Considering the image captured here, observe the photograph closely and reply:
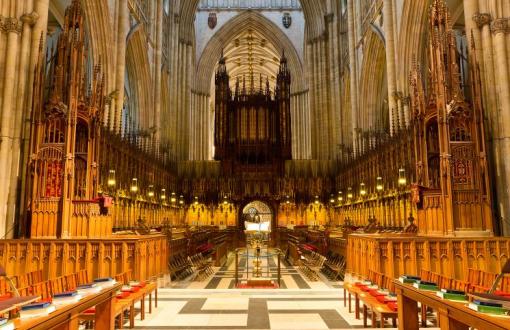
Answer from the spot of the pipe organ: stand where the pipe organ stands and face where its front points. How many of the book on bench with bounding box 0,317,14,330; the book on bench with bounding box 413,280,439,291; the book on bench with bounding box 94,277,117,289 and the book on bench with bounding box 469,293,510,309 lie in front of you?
4

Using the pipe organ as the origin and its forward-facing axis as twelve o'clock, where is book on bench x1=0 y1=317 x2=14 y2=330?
The book on bench is roughly at 12 o'clock from the pipe organ.

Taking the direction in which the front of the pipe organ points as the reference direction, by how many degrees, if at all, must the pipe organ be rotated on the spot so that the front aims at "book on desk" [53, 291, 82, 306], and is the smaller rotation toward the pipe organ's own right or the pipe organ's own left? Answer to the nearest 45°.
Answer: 0° — it already faces it

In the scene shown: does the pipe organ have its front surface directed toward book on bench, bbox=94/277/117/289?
yes

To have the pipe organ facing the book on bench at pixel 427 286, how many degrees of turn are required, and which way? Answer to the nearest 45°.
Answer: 0° — it already faces it

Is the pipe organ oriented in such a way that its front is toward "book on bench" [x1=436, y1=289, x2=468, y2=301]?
yes

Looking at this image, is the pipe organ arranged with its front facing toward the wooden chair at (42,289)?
yes

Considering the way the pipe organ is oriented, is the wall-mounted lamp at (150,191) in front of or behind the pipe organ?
in front

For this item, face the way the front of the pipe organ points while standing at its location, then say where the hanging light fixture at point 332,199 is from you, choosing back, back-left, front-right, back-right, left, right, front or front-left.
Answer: front-left

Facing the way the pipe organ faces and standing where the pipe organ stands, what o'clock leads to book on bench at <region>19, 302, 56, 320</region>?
The book on bench is roughly at 12 o'clock from the pipe organ.

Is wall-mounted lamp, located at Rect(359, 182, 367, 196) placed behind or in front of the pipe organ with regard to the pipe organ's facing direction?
in front

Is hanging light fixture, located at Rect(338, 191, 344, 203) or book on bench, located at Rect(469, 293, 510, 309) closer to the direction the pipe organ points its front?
the book on bench

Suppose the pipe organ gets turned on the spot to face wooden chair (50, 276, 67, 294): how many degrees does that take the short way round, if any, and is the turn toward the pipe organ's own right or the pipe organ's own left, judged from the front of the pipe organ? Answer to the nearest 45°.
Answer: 0° — it already faces it

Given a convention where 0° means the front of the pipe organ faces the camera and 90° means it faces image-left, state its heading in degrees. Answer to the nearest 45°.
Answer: approximately 0°
